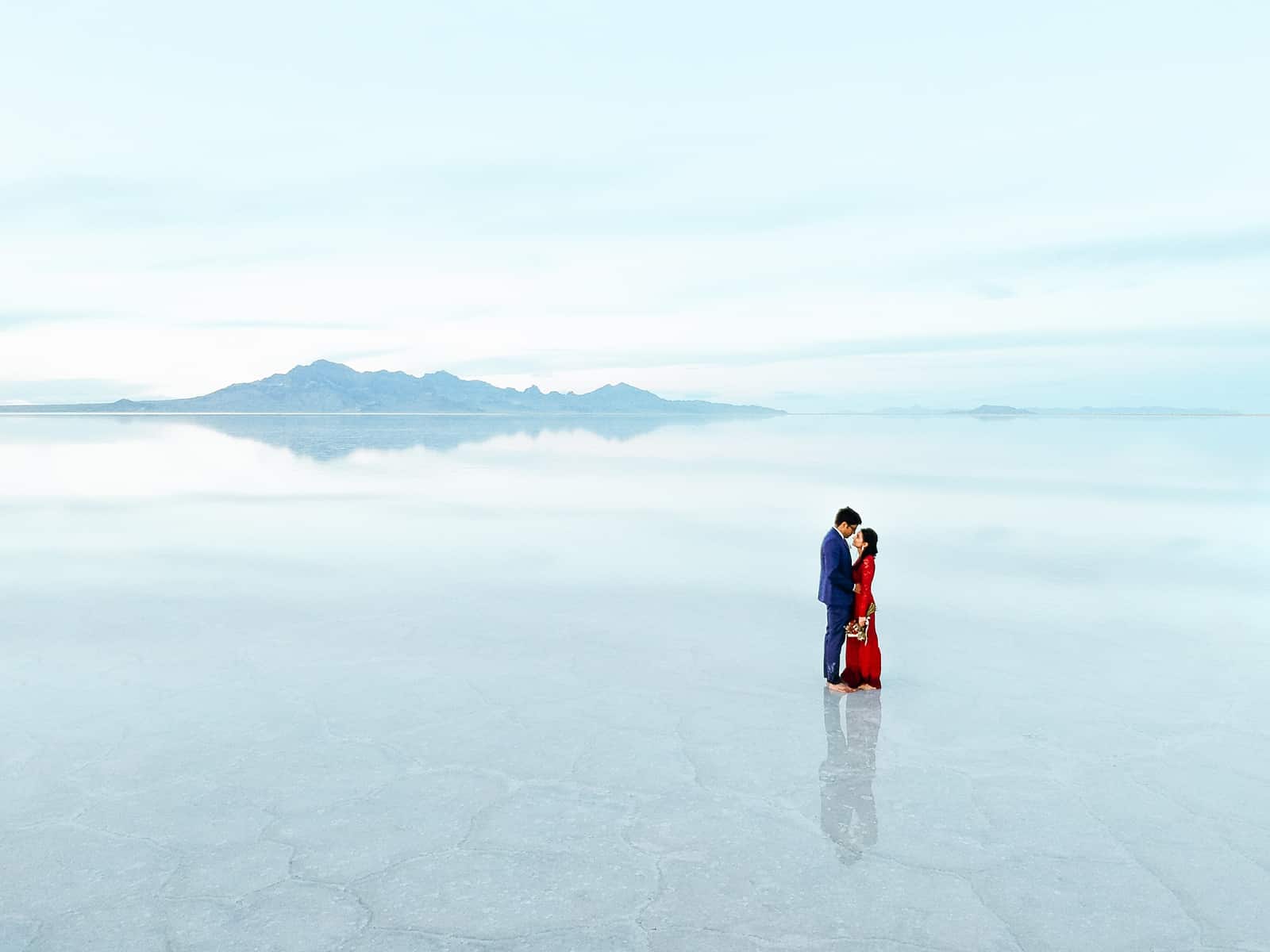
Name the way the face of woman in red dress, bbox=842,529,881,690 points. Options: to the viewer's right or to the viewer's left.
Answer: to the viewer's left

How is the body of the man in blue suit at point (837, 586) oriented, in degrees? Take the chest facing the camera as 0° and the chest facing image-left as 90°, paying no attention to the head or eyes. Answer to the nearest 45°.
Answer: approximately 270°

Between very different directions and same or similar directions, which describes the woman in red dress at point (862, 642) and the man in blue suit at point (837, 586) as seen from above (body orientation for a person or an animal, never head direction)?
very different directions

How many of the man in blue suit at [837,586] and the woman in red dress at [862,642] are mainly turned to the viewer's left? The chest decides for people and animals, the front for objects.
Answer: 1

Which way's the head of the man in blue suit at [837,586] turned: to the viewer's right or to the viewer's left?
to the viewer's right

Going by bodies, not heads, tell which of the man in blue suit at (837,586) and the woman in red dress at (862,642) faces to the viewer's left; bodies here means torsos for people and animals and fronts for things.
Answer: the woman in red dress

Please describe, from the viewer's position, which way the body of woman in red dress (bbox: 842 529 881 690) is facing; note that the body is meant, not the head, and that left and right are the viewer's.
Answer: facing to the left of the viewer
